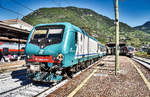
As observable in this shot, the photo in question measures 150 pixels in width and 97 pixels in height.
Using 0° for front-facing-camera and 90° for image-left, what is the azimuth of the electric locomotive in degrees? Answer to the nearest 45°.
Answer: approximately 45°

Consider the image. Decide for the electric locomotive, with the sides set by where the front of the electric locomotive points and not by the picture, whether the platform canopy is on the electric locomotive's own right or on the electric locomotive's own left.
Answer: on the electric locomotive's own right
